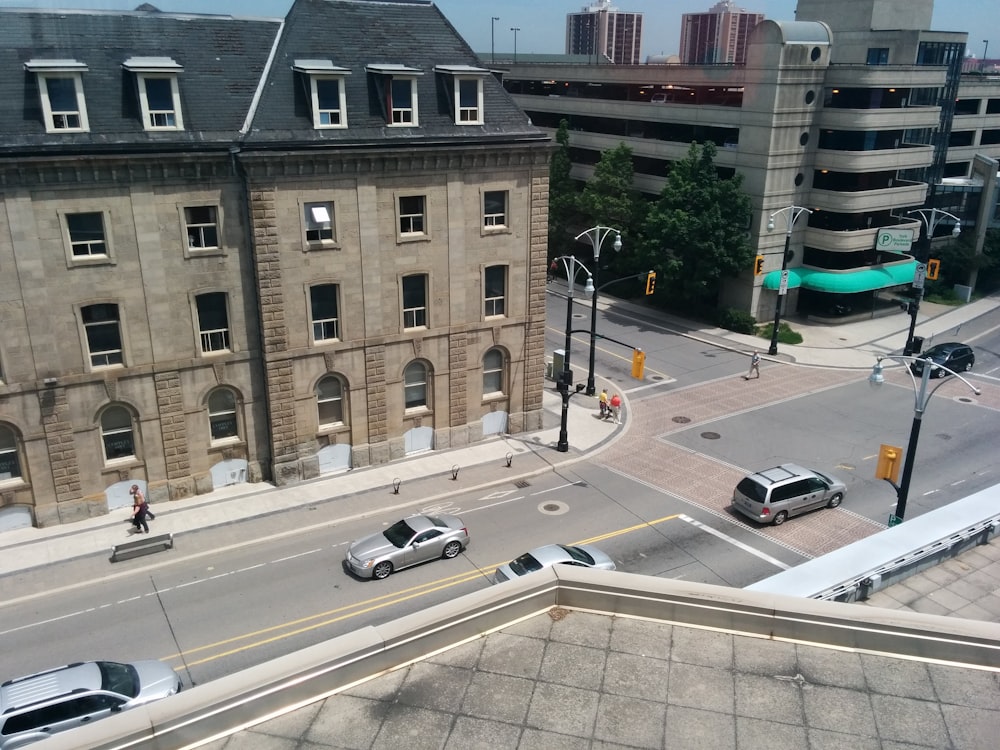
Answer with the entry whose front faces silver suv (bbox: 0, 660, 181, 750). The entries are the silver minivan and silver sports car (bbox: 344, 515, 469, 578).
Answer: the silver sports car

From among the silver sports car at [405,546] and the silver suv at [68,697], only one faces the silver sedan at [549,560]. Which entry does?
the silver suv

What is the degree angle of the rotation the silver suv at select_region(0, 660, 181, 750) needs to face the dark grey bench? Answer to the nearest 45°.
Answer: approximately 90° to its left

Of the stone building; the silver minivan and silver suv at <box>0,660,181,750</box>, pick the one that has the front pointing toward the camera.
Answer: the stone building

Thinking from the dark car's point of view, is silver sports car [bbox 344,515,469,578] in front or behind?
in front

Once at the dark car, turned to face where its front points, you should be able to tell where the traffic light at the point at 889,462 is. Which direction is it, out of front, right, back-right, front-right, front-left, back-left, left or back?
front-left

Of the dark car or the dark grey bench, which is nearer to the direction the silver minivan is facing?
the dark car

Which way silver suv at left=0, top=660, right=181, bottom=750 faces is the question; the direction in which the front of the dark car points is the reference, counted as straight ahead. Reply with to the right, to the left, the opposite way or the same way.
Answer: the opposite way

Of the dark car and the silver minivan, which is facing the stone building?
the dark car

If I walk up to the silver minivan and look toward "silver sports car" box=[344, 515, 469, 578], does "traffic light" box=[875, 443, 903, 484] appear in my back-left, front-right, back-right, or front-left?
back-left

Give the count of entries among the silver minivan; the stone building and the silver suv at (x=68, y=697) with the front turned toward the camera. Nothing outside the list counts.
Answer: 1

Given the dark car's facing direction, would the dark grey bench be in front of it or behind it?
in front

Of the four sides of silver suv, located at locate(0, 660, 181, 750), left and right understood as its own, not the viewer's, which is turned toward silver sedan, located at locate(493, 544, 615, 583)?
front

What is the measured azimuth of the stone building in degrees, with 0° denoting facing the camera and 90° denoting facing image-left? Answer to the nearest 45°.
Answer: approximately 0°

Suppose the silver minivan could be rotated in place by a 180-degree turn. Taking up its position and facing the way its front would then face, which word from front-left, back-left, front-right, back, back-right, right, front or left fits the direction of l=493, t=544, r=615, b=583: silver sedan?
front

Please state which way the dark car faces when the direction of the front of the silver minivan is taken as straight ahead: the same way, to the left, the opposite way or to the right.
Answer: the opposite way

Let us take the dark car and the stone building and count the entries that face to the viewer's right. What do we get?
0

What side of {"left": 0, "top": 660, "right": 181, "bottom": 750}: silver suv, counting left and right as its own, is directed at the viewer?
right
